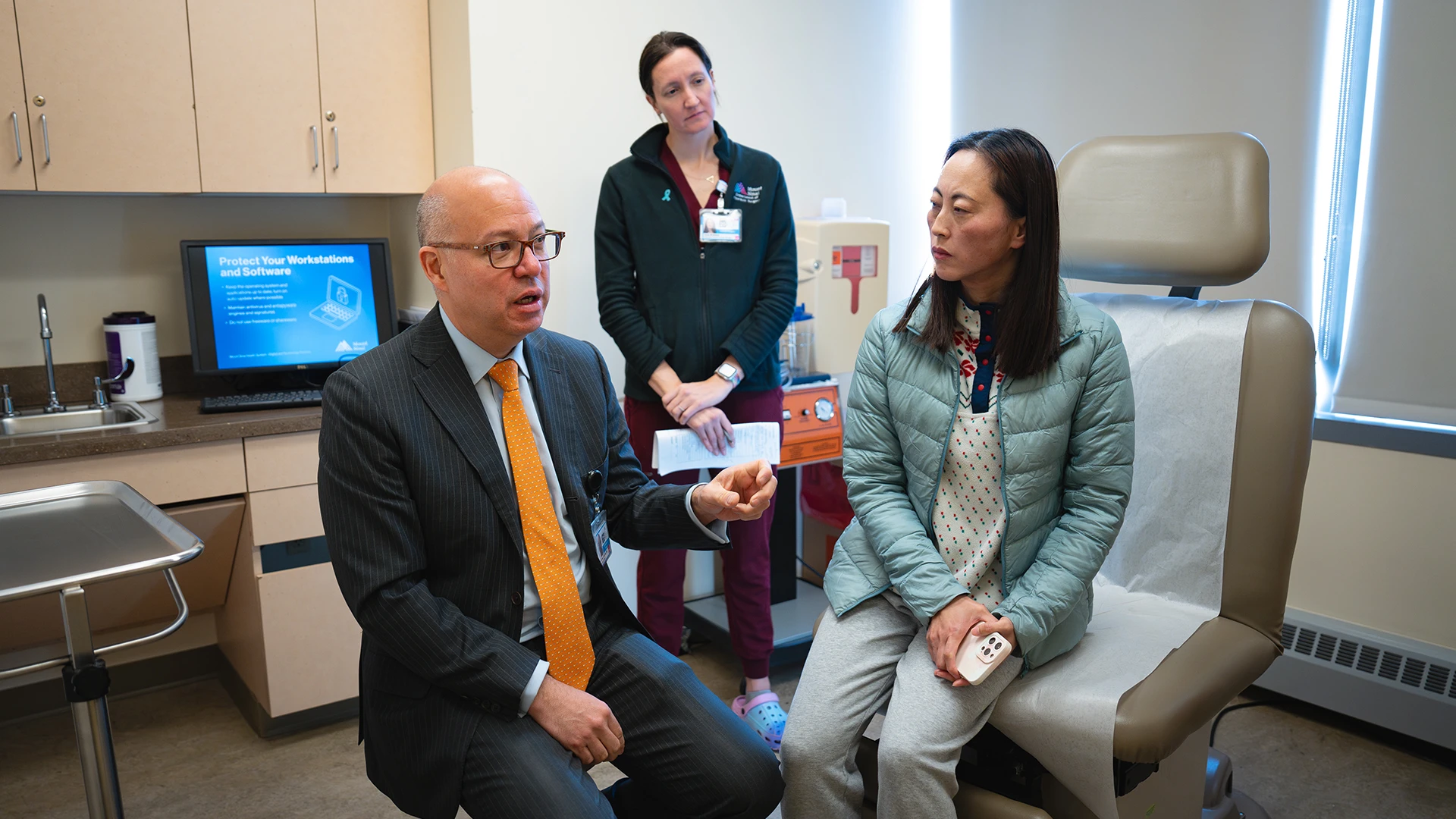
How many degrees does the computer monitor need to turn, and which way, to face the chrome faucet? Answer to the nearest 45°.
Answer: approximately 90° to its right

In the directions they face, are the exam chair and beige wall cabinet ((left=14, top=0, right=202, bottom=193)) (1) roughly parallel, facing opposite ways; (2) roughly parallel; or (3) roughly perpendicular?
roughly perpendicular

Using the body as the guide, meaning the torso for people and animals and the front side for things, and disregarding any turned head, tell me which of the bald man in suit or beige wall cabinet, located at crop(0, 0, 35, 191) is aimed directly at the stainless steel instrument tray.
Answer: the beige wall cabinet

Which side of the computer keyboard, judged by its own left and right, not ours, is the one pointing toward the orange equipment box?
left

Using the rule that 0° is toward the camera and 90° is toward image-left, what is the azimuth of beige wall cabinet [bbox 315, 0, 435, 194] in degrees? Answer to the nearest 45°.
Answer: approximately 0°

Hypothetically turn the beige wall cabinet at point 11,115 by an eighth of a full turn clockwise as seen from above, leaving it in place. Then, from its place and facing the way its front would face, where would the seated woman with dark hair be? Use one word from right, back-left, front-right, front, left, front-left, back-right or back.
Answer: left

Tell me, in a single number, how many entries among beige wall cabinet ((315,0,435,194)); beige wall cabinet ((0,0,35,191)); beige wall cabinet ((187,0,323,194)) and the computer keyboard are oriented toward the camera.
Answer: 4

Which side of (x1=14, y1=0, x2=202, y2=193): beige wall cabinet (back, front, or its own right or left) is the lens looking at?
front

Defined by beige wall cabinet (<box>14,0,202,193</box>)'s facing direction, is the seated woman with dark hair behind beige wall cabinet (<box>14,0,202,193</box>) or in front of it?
in front

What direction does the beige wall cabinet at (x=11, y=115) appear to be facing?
toward the camera

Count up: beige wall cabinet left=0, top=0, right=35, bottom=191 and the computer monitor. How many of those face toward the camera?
2

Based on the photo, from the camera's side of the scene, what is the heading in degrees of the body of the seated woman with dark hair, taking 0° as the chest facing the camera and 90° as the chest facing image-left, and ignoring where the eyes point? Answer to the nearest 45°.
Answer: approximately 45°

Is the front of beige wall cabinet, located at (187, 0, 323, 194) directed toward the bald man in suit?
yes

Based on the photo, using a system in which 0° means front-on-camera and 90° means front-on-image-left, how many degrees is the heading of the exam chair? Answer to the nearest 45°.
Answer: approximately 45°

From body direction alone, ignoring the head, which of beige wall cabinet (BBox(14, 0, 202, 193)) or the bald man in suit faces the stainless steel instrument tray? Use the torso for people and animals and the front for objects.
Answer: the beige wall cabinet

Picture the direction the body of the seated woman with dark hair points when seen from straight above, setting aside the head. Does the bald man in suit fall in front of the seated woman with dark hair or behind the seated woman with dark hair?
in front

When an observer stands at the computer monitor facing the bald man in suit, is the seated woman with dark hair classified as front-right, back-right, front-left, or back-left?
front-left

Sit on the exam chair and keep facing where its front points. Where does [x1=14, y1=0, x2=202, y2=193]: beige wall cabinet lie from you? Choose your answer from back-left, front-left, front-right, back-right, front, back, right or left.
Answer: front-right
